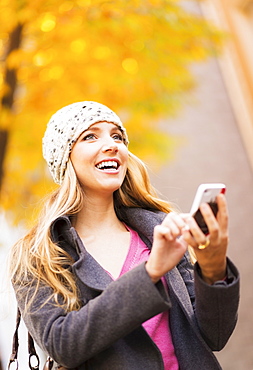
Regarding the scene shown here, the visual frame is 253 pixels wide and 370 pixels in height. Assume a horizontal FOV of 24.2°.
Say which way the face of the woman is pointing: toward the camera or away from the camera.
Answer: toward the camera

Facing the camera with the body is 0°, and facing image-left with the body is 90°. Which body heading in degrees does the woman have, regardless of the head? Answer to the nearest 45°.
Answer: approximately 315°
